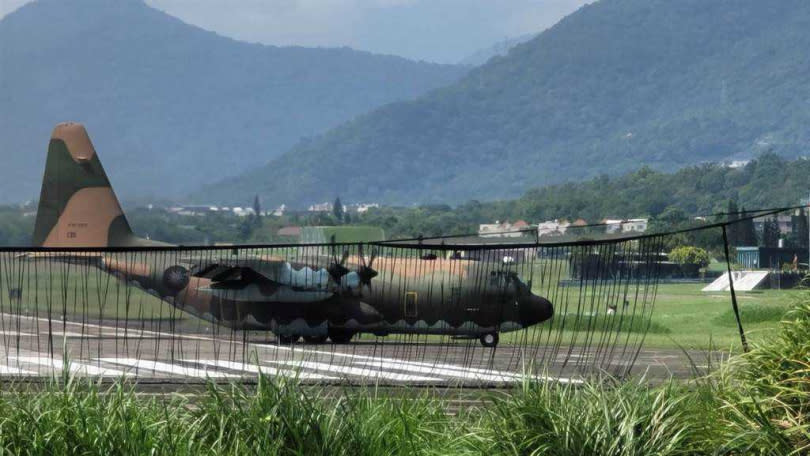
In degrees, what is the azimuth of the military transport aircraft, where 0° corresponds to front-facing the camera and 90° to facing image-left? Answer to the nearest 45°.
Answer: approximately 270°
